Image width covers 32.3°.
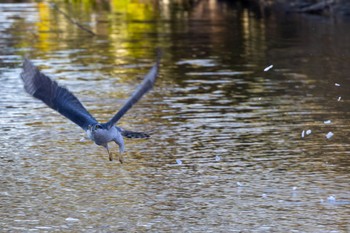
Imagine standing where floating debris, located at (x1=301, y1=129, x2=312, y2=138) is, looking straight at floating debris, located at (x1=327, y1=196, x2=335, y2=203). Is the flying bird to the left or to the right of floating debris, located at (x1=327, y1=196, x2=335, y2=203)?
right

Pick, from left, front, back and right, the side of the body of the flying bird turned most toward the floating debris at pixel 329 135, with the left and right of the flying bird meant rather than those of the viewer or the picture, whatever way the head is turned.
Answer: back

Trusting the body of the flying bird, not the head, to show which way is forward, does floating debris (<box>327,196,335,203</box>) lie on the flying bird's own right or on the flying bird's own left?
on the flying bird's own left

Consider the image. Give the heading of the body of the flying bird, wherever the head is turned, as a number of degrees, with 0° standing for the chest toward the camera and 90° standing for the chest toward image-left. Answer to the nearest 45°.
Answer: approximately 45°

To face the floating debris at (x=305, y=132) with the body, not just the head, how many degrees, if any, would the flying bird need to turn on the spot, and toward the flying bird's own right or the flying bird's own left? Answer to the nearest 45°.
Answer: approximately 180°
